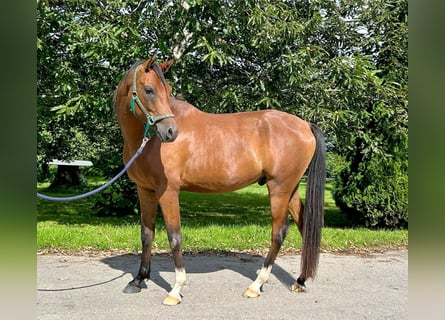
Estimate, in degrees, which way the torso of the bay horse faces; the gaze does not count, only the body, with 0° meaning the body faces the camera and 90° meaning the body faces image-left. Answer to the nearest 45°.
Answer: approximately 90°

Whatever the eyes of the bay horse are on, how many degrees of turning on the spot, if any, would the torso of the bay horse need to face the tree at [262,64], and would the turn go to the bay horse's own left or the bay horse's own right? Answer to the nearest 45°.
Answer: approximately 90° to the bay horse's own right
